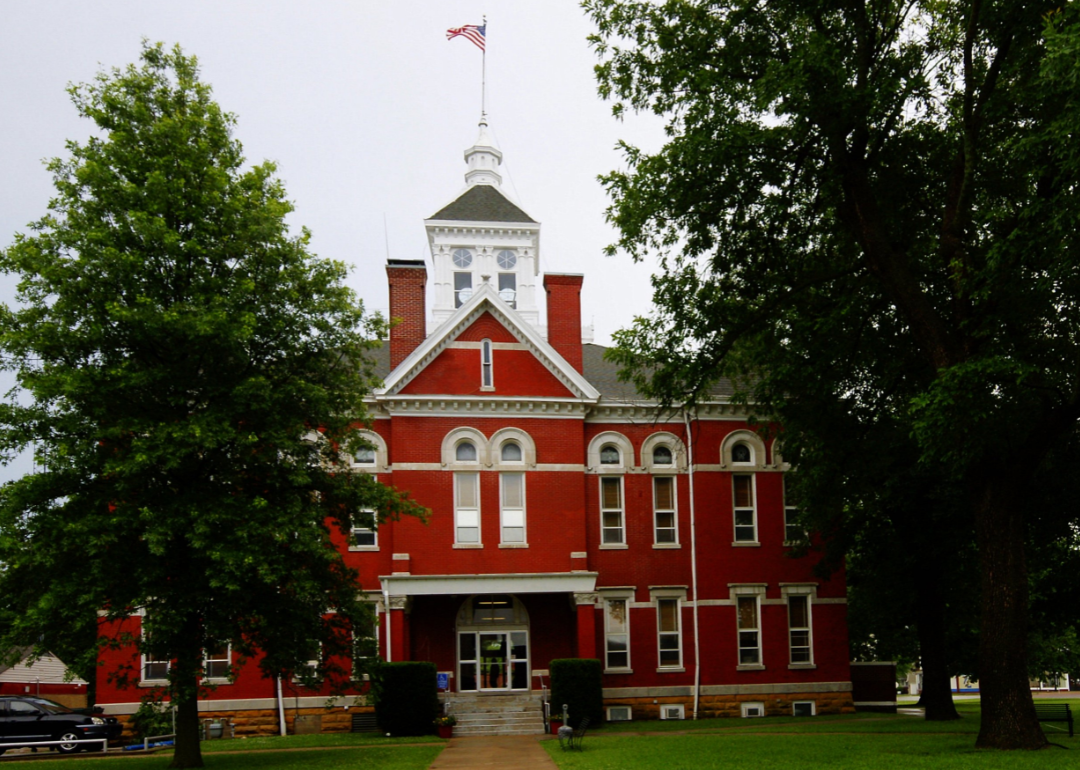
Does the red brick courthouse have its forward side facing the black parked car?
no

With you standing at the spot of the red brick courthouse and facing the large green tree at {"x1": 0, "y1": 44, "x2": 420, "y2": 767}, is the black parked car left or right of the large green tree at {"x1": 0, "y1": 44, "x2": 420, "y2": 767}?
right

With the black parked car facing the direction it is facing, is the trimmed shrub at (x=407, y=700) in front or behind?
in front

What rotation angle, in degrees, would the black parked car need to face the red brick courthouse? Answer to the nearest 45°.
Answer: approximately 45° to its left

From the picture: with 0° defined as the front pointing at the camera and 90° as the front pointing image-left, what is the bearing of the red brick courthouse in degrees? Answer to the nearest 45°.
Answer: approximately 0°

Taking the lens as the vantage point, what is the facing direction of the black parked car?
facing the viewer and to the right of the viewer

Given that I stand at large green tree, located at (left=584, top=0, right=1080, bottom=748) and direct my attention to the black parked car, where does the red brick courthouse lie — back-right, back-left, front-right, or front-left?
front-right

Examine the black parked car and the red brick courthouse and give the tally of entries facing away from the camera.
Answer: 0
